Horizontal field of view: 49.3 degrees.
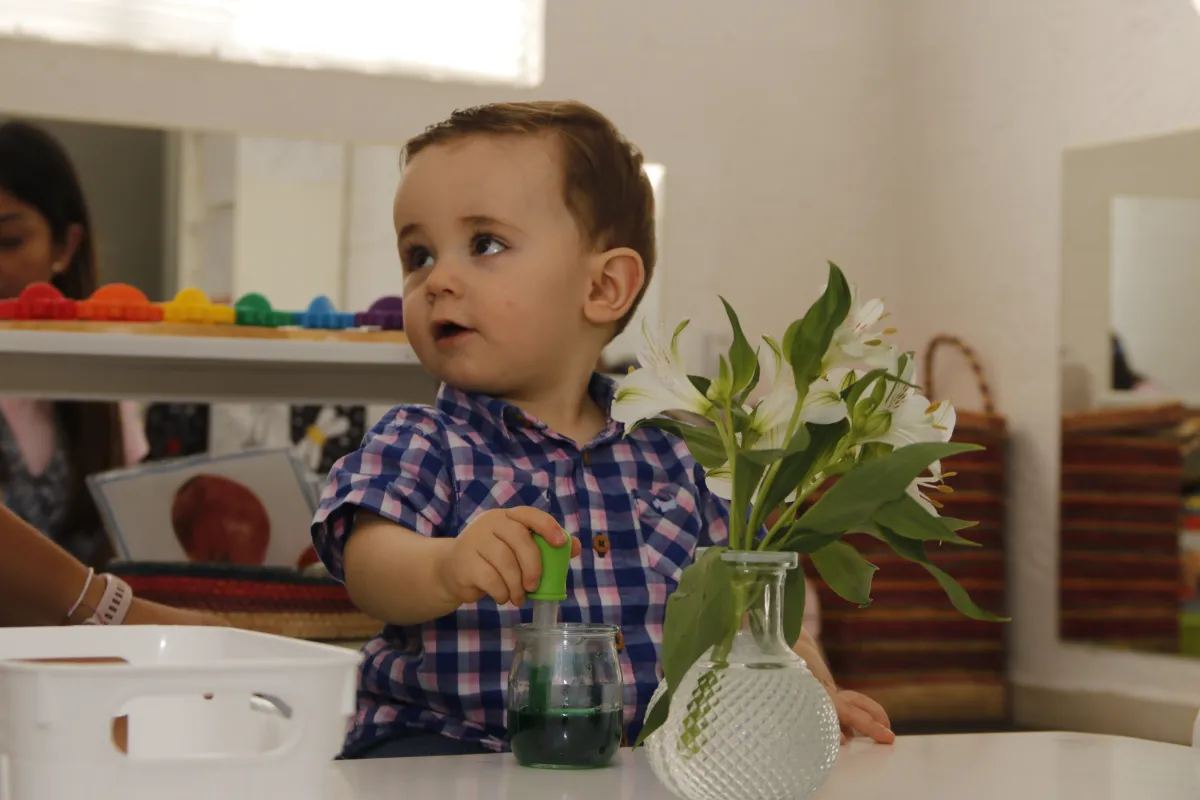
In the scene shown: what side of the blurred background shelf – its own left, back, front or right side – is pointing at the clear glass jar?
front

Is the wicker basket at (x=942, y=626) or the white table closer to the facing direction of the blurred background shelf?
the white table

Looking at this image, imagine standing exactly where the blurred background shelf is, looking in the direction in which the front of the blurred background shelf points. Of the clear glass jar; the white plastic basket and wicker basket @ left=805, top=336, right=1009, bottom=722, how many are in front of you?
2

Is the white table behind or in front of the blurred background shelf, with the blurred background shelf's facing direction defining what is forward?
in front

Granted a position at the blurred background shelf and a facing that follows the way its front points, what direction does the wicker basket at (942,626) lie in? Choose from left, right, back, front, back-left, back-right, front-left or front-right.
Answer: back-left

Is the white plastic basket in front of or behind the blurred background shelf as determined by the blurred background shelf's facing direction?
in front

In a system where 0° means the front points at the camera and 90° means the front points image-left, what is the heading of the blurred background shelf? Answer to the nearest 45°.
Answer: approximately 0°

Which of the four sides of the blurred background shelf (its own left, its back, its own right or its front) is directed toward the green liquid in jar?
front

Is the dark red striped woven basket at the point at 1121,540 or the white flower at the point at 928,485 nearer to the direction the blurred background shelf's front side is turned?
the white flower
